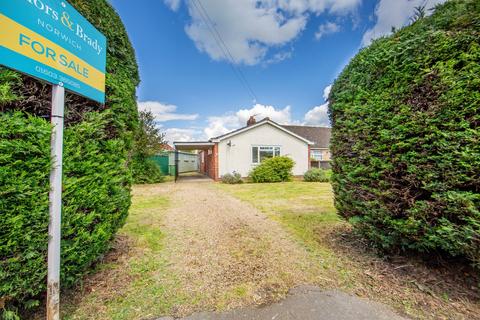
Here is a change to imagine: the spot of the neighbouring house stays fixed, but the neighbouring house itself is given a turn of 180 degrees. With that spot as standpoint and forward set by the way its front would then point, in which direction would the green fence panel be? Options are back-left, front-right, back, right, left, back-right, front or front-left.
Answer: back-left

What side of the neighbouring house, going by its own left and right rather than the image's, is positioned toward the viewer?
front

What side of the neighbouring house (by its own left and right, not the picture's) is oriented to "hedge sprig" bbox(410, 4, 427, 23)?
front

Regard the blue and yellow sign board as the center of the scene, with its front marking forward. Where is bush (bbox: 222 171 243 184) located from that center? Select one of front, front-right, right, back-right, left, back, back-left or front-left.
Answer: left

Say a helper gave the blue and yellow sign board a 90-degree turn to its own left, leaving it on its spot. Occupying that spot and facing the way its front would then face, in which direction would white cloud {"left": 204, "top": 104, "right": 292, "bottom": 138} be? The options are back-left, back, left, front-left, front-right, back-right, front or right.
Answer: front

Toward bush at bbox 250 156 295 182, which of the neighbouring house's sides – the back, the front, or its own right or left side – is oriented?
front

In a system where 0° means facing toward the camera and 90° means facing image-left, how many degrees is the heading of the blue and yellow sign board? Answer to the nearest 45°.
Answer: approximately 315°
